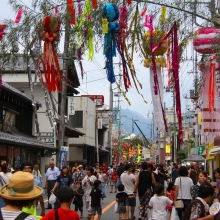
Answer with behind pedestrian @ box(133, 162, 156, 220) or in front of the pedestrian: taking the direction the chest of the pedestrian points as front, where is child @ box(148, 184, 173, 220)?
behind

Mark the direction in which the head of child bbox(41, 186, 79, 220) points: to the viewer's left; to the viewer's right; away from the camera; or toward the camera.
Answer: away from the camera

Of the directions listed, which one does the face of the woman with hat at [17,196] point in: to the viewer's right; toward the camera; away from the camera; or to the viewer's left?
away from the camera

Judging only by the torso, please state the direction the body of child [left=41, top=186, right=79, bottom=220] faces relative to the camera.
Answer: away from the camera

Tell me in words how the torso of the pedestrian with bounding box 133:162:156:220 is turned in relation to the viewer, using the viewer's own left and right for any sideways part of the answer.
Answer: facing away from the viewer
